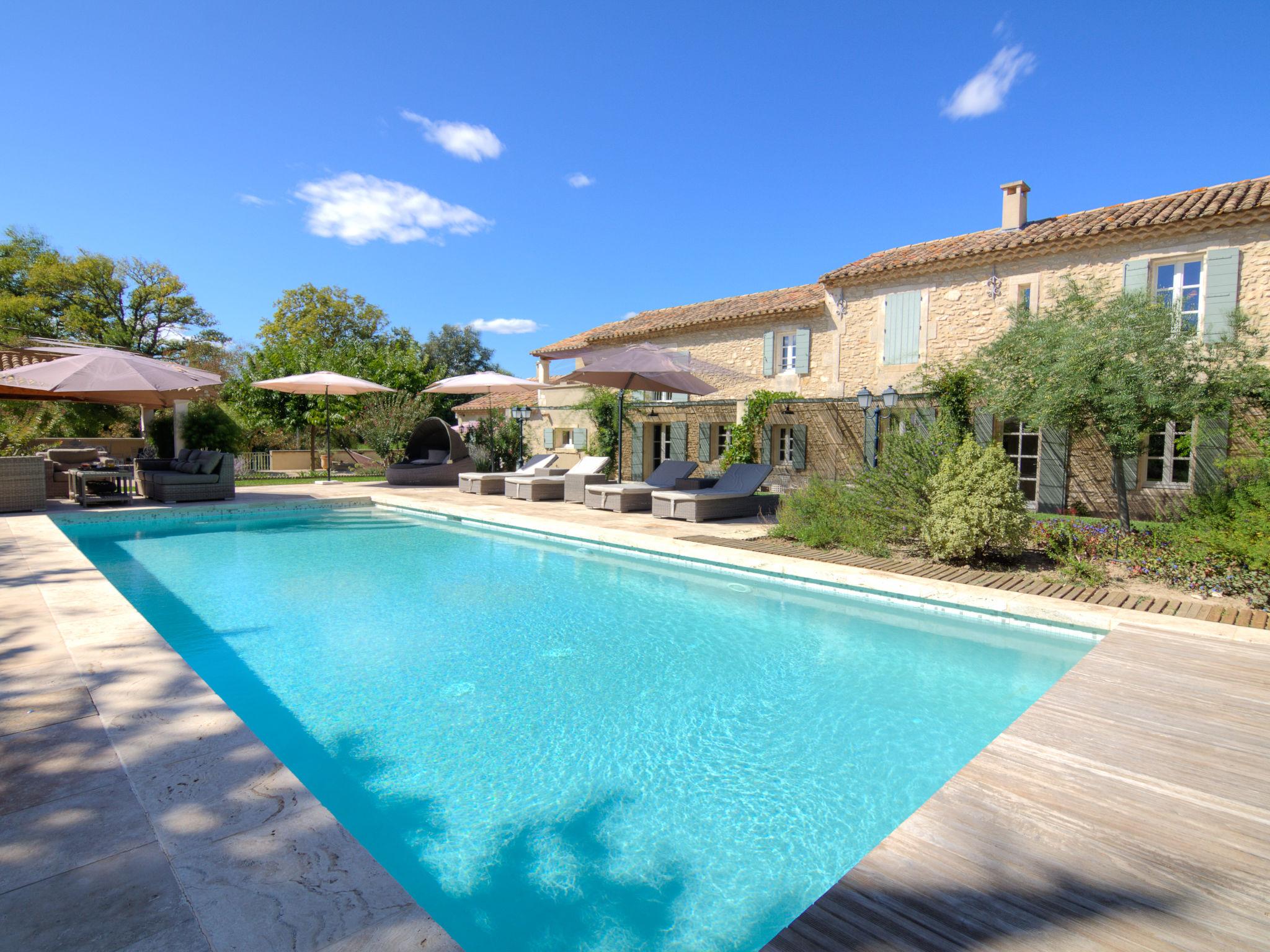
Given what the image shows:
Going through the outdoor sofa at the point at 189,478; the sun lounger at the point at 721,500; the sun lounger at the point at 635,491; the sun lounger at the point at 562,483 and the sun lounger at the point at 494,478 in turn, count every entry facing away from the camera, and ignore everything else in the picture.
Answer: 0

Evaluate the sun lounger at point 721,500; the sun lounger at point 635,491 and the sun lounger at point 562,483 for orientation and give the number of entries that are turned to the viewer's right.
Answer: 0

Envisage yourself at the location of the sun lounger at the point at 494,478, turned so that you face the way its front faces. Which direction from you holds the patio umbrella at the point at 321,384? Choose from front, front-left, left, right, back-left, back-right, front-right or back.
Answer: front-right

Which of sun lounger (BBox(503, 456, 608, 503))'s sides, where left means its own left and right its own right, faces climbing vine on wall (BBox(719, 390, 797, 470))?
back

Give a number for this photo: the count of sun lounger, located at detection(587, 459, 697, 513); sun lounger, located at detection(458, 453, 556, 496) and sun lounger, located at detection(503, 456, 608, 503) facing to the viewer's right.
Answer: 0

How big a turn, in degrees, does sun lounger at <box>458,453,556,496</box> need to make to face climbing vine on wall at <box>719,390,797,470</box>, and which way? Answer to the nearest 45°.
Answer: approximately 135° to its left

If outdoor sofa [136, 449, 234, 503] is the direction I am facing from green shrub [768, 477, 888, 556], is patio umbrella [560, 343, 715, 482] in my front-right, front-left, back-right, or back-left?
front-right

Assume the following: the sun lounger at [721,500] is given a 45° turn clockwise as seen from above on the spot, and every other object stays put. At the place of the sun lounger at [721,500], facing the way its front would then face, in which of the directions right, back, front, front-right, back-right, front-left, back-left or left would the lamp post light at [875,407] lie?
back-right

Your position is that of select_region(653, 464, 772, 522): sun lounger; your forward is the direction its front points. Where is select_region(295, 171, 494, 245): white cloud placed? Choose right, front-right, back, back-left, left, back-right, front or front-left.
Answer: right

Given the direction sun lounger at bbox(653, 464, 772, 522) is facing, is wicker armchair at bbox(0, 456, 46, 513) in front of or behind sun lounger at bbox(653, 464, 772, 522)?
in front

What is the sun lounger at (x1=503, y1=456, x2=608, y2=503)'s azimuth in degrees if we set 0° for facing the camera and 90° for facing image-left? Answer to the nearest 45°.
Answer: approximately 45°

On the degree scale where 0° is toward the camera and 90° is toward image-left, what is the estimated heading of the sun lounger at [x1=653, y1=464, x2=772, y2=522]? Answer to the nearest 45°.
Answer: approximately 45°

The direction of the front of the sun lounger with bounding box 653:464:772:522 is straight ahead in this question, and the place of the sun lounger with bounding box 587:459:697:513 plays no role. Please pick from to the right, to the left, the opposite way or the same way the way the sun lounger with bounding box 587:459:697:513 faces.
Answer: the same way

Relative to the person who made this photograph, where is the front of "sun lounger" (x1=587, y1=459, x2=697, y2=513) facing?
facing the viewer and to the left of the viewer

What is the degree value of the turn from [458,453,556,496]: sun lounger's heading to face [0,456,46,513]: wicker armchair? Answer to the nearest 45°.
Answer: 0° — it already faces it

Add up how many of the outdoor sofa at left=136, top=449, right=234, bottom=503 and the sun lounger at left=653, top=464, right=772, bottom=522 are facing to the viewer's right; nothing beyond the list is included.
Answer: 0
